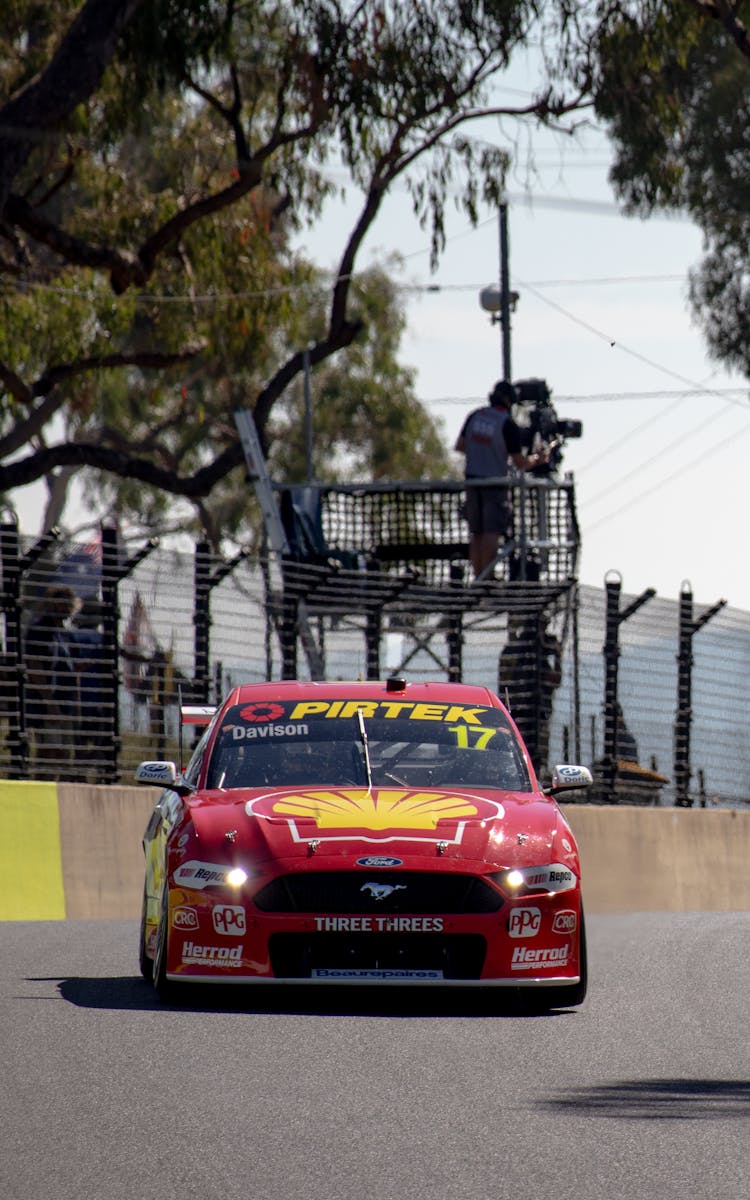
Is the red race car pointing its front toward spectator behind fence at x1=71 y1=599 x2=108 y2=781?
no

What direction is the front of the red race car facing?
toward the camera

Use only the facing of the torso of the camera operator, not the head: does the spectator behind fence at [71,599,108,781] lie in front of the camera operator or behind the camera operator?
behind

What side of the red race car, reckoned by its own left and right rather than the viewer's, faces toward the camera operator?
back

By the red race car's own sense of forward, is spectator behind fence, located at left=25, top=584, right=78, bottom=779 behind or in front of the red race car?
behind

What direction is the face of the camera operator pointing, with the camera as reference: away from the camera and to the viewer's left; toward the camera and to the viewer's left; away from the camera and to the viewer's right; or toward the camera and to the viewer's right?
away from the camera and to the viewer's right

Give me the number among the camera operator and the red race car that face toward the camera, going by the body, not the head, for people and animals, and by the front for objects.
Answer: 1

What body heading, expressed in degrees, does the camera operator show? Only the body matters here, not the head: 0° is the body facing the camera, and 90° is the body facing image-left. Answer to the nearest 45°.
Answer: approximately 225°

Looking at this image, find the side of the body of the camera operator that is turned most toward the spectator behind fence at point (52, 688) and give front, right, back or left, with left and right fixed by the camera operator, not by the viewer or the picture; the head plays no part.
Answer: back

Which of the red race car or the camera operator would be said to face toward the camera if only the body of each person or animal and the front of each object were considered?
the red race car

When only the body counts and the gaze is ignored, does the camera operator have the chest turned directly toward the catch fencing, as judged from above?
no

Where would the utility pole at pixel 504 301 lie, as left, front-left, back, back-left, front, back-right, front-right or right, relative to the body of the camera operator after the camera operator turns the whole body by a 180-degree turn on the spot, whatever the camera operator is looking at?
back-right

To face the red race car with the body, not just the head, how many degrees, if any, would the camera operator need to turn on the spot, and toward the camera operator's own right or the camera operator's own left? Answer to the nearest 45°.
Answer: approximately 135° to the camera operator's own right
